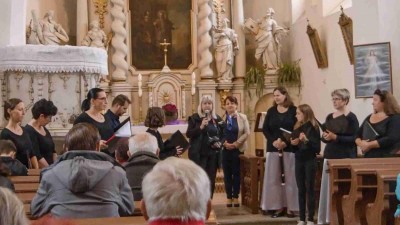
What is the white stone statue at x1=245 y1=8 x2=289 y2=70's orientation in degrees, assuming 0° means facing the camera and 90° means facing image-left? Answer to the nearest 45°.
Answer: approximately 0°

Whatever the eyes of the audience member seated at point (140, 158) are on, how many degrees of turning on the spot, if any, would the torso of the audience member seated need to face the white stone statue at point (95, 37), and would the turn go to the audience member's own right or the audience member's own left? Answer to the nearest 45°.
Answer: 0° — they already face it

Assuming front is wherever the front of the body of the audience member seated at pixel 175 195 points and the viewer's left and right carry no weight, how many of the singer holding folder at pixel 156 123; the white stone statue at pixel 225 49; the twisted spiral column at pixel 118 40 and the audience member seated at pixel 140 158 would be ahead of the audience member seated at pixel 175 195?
4

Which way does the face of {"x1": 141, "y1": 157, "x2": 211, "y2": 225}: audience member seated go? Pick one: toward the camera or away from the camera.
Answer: away from the camera

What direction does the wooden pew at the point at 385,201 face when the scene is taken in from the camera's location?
facing away from the viewer and to the left of the viewer

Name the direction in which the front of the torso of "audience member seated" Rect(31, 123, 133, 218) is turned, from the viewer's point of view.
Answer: away from the camera

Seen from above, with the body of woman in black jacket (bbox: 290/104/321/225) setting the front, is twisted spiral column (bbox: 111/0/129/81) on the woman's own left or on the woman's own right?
on the woman's own right

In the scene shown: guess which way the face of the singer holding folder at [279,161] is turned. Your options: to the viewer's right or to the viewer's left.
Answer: to the viewer's left

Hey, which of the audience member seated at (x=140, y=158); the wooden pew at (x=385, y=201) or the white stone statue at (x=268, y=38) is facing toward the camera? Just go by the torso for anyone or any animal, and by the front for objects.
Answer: the white stone statue

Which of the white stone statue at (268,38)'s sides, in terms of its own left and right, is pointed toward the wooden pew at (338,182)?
front

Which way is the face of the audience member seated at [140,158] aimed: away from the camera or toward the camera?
away from the camera

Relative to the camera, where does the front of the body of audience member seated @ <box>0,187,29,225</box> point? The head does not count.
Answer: away from the camera

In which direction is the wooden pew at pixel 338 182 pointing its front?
away from the camera

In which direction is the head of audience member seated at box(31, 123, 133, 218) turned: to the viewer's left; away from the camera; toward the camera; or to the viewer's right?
away from the camera

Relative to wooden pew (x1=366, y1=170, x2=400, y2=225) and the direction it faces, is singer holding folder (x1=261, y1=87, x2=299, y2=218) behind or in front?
in front

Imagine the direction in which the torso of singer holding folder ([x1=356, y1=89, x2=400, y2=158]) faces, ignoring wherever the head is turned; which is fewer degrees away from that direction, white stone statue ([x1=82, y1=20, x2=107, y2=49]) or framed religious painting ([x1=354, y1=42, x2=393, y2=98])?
the white stone statue
